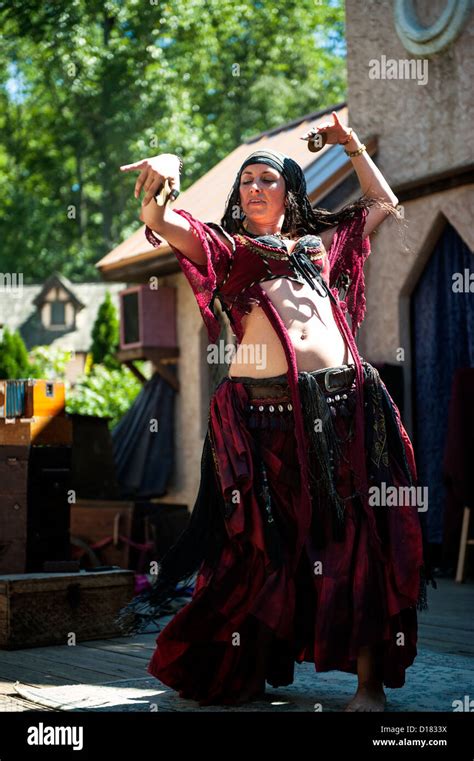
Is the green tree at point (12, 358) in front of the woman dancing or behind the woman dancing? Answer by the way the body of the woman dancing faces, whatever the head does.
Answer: behind

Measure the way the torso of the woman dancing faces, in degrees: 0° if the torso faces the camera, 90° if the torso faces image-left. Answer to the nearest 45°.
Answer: approximately 0°

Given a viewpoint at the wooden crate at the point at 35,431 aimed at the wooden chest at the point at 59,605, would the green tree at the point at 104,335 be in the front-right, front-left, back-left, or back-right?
back-left

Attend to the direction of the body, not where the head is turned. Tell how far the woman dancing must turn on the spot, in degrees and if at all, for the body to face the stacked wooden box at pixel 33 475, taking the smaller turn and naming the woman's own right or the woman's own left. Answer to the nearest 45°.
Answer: approximately 135° to the woman's own right

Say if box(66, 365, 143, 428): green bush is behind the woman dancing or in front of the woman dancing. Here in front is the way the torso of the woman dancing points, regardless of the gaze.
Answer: behind

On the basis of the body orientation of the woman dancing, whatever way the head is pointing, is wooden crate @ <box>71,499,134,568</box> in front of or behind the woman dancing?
behind

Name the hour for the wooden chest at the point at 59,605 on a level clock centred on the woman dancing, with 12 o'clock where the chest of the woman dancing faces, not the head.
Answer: The wooden chest is roughly at 5 o'clock from the woman dancing.

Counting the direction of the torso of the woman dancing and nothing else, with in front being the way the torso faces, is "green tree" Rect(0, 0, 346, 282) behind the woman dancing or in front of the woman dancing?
behind

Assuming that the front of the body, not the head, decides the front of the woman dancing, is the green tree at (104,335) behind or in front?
behind

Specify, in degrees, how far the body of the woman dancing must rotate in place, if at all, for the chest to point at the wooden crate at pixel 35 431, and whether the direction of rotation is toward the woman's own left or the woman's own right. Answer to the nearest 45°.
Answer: approximately 135° to the woman's own right

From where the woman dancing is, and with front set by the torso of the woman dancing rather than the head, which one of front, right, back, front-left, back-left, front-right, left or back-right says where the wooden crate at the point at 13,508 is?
back-right
